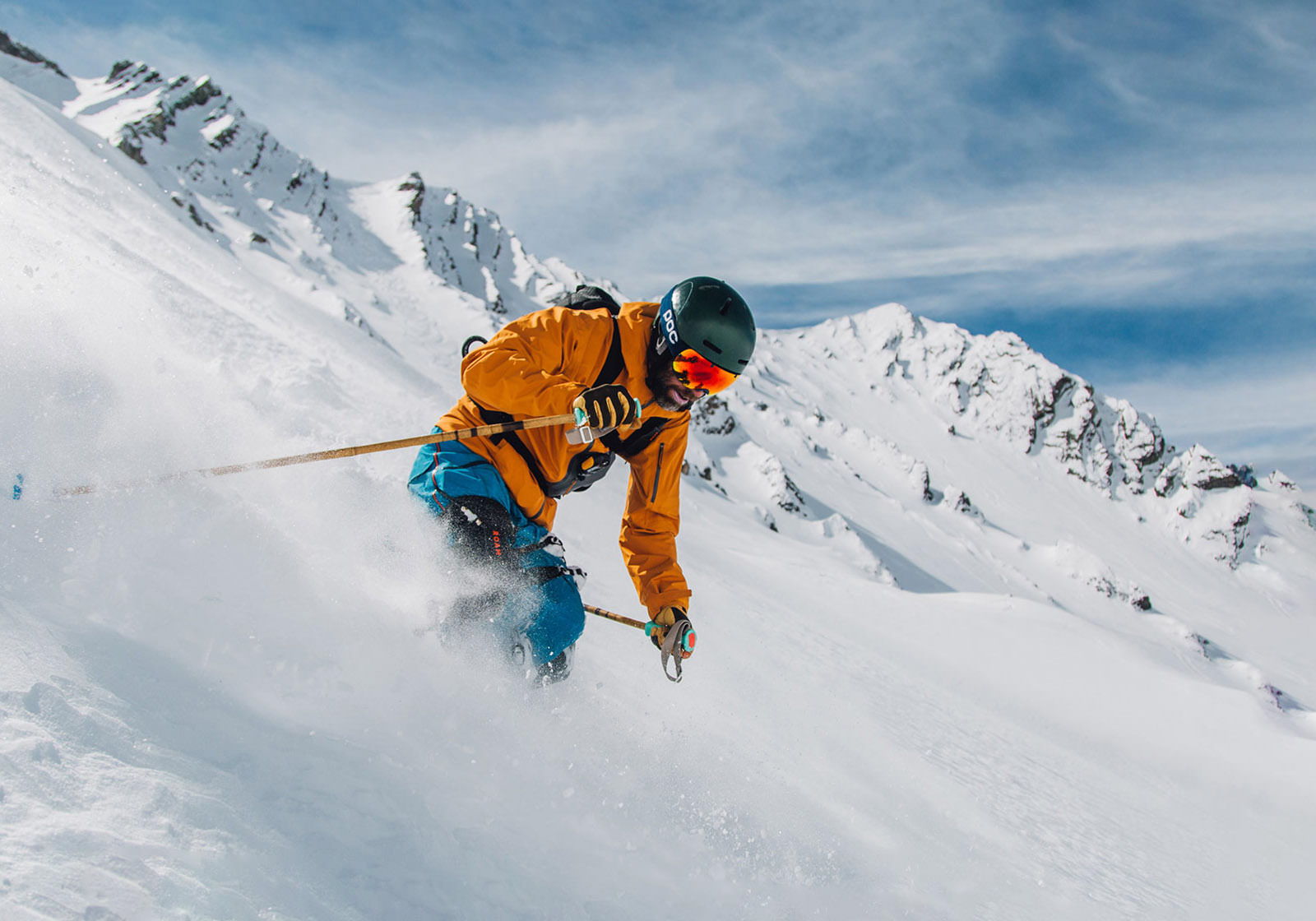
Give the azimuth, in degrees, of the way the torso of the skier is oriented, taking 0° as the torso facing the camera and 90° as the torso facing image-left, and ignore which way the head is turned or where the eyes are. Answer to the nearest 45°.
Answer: approximately 315°
